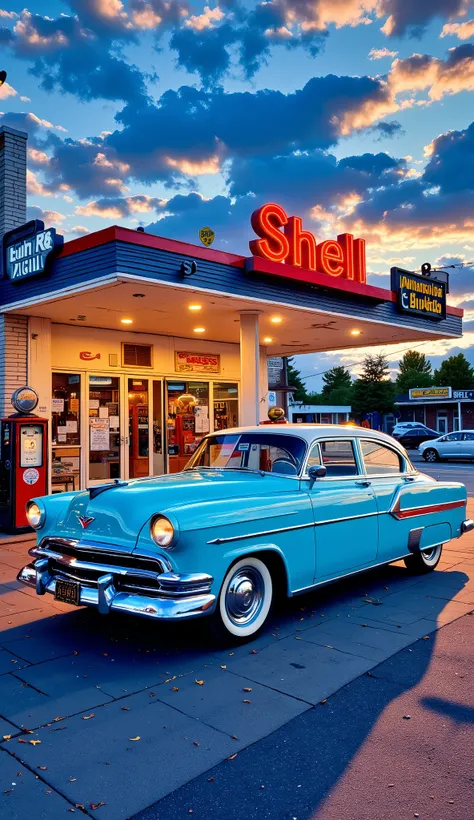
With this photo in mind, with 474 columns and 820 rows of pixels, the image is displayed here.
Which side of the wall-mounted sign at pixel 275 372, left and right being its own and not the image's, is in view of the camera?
front

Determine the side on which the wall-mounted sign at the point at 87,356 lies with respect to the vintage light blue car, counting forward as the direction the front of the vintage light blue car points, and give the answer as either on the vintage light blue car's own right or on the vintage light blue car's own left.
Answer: on the vintage light blue car's own right

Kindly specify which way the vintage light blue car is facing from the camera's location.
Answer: facing the viewer and to the left of the viewer

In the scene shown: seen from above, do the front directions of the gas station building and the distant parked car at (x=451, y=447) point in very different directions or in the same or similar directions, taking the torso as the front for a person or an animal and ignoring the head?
very different directions

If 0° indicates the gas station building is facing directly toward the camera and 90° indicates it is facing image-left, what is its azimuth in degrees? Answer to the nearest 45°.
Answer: approximately 315°

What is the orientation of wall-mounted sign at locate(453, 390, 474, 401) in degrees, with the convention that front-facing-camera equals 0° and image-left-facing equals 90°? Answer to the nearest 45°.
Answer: approximately 0°

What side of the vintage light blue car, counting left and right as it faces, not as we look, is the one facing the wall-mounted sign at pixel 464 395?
back

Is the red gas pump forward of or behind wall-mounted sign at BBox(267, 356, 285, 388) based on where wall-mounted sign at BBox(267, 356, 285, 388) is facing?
forward

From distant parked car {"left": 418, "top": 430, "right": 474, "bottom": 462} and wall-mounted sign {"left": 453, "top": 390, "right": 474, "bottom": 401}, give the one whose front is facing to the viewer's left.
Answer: the distant parked car

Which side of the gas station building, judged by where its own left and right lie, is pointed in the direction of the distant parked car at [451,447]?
left
